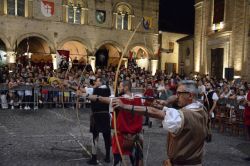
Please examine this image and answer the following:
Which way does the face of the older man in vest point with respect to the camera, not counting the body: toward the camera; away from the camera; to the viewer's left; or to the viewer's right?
to the viewer's left

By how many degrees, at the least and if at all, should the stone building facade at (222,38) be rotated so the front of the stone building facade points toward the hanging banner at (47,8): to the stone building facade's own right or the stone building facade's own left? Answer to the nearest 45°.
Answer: approximately 45° to the stone building facade's own right

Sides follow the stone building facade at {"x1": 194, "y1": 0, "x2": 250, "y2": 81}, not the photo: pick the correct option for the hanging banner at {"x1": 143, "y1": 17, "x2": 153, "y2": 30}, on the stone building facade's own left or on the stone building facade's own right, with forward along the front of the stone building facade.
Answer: on the stone building facade's own right

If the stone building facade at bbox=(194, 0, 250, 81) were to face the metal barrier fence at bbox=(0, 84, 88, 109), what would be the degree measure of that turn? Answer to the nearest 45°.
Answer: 0° — it already faces it
